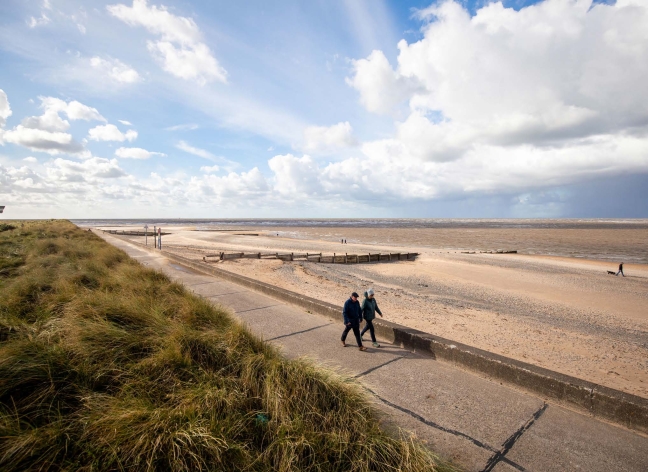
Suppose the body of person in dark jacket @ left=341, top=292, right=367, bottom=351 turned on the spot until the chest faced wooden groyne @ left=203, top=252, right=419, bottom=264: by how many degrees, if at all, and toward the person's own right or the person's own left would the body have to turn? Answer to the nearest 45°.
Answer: approximately 135° to the person's own left

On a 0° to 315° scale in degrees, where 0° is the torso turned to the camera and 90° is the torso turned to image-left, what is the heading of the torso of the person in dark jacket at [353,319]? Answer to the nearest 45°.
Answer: approximately 315°

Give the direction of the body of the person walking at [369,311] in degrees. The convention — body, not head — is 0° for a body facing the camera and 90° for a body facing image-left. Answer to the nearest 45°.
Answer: approximately 315°

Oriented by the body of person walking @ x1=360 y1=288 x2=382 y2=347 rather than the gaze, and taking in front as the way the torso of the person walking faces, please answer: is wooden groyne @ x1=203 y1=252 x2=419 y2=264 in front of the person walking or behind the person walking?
behind
